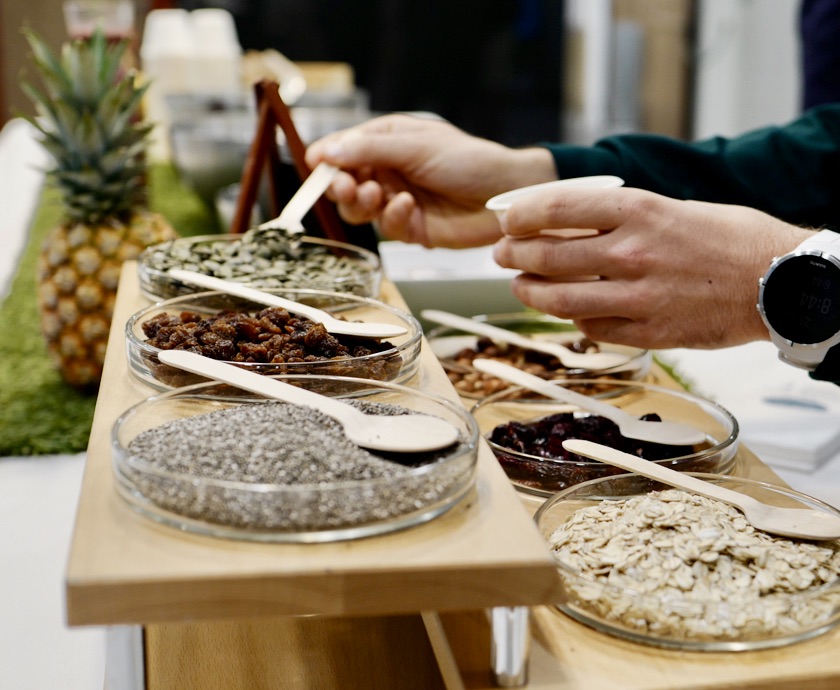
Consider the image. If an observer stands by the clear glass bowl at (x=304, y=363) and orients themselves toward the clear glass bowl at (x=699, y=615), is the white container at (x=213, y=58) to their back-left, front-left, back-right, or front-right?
back-left

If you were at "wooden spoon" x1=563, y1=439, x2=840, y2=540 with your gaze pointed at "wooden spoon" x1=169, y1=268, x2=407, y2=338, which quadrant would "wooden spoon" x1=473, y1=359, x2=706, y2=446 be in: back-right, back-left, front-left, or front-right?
front-right

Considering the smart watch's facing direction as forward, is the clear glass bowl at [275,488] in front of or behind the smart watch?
in front
